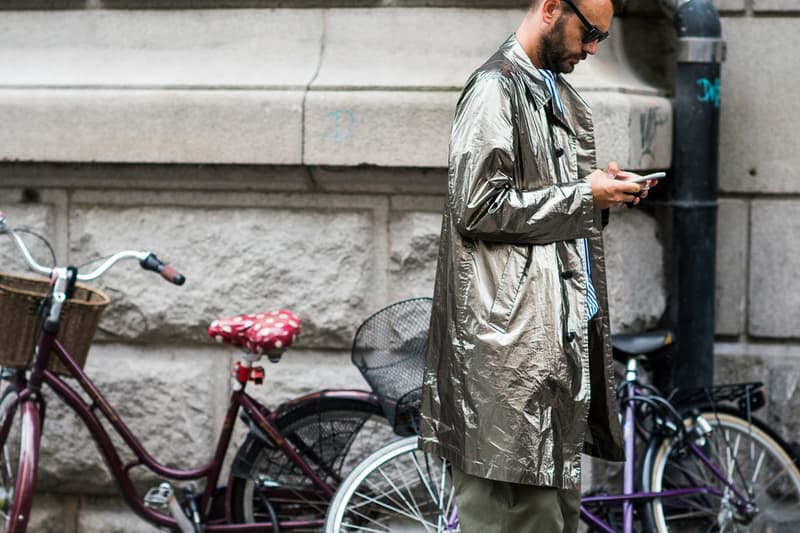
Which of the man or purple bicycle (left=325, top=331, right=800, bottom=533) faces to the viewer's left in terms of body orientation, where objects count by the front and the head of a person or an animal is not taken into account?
the purple bicycle

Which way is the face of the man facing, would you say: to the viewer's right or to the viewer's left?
to the viewer's right

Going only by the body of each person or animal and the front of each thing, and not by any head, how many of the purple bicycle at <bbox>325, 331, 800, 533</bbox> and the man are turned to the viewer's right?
1

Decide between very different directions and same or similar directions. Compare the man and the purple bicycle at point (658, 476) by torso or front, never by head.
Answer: very different directions

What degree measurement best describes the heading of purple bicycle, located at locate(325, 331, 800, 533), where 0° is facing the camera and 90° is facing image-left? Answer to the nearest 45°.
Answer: approximately 90°

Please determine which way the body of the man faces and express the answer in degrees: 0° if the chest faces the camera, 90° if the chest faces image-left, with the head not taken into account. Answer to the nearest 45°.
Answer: approximately 270°
